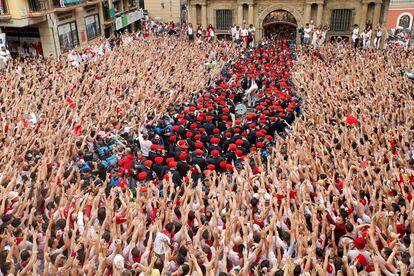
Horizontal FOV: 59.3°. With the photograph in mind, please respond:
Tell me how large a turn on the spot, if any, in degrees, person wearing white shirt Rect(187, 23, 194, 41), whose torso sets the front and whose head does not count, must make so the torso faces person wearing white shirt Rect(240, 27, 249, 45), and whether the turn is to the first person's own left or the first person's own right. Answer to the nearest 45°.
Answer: approximately 45° to the first person's own left

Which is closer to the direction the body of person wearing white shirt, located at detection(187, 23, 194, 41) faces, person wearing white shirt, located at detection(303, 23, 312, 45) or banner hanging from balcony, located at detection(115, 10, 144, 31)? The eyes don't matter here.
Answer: the person wearing white shirt

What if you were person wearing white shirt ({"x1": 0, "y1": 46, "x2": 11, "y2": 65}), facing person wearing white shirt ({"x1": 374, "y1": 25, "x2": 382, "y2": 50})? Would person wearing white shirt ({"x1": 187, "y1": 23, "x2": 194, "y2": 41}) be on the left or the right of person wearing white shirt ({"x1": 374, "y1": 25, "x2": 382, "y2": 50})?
left

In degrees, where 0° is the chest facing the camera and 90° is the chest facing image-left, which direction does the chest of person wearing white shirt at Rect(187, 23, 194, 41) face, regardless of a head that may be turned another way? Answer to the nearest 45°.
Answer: approximately 0°

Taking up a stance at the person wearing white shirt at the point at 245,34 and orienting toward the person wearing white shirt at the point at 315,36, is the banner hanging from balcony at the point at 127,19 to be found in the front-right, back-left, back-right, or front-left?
back-left

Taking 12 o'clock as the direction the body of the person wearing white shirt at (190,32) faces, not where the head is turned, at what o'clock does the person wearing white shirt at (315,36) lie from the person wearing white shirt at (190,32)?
the person wearing white shirt at (315,36) is roughly at 10 o'clock from the person wearing white shirt at (190,32).

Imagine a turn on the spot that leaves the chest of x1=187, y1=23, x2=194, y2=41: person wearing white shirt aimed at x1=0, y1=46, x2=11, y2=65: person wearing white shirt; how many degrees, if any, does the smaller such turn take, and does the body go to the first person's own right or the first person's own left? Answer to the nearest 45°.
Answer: approximately 45° to the first person's own right

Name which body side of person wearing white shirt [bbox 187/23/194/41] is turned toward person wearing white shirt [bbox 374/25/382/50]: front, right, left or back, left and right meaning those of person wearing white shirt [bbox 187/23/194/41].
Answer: left
